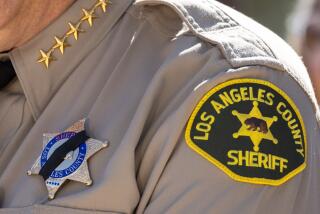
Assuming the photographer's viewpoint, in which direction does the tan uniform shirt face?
facing the viewer and to the left of the viewer
